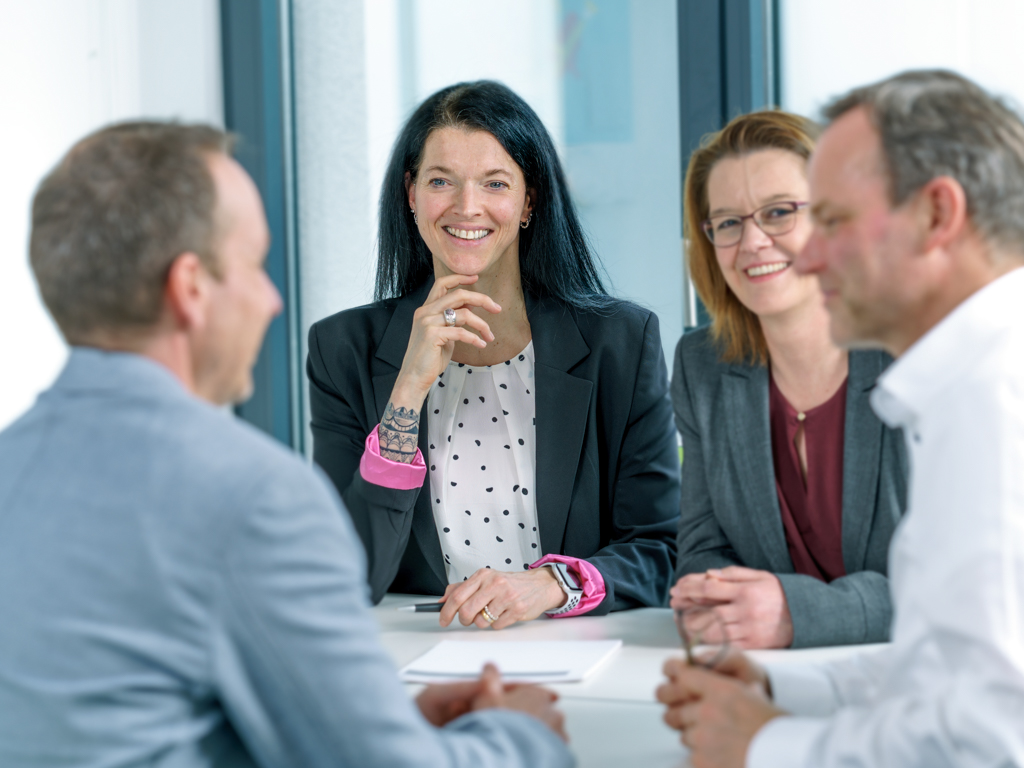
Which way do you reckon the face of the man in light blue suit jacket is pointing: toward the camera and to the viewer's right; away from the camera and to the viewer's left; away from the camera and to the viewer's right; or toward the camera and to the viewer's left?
away from the camera and to the viewer's right

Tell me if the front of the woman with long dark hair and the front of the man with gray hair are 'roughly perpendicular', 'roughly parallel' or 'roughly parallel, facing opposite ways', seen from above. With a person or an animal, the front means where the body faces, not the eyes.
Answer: roughly perpendicular

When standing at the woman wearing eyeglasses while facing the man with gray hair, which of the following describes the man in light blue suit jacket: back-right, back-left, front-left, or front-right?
front-right

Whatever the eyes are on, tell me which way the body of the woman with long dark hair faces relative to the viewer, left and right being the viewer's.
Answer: facing the viewer

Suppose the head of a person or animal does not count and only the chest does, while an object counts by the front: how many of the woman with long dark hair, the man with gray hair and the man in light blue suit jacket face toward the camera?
1

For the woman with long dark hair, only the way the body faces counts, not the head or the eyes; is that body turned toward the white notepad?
yes

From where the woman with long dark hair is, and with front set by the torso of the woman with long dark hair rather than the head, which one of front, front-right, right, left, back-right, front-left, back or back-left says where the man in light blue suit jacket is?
front

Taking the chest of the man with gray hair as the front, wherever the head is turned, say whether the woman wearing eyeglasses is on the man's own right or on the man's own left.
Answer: on the man's own right

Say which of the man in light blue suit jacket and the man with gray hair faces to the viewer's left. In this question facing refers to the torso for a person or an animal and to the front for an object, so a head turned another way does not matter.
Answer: the man with gray hair

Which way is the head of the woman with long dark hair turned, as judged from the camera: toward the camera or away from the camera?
toward the camera

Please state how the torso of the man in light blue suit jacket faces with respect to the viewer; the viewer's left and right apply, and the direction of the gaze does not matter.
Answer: facing away from the viewer and to the right of the viewer

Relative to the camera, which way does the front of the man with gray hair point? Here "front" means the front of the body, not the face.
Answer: to the viewer's left

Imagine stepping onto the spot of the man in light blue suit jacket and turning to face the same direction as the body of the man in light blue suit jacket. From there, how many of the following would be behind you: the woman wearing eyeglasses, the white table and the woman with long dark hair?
0
